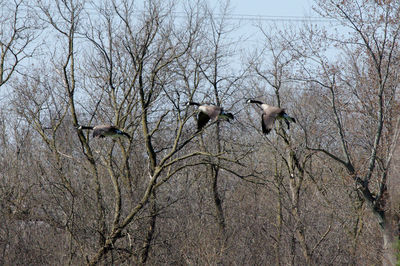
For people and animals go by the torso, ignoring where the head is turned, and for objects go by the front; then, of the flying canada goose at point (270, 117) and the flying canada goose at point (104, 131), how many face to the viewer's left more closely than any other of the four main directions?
2

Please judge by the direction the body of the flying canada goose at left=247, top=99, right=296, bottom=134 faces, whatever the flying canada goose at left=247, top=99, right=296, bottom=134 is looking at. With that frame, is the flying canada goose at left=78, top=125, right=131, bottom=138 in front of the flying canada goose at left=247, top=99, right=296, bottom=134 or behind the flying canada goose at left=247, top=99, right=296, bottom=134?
in front

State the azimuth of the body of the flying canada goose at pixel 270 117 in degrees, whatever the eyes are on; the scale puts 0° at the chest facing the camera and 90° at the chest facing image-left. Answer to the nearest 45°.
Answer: approximately 90°

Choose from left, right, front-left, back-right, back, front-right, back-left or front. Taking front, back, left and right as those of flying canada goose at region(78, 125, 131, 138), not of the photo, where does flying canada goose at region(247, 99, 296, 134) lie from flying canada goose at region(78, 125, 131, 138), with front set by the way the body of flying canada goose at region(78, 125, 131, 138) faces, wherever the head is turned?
back-left

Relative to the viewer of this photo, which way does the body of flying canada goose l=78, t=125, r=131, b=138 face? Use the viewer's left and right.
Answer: facing to the left of the viewer
